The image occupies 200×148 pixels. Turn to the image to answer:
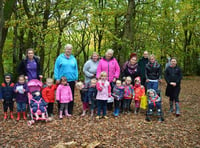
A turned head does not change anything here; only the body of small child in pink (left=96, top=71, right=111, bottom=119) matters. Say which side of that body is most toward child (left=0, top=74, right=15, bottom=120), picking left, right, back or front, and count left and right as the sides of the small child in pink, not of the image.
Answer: right

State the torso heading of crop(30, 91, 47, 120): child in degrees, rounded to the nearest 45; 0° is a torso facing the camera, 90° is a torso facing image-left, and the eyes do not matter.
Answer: approximately 0°

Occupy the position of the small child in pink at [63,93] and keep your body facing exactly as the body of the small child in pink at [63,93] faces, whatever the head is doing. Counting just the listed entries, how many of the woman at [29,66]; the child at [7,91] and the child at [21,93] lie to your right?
3

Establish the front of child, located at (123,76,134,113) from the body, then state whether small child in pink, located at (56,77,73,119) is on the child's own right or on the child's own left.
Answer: on the child's own right

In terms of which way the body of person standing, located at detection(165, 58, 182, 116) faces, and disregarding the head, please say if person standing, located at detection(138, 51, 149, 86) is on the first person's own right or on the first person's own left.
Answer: on the first person's own right

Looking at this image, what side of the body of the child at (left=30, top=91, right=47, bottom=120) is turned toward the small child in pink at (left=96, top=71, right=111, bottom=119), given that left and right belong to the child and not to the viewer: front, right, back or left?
left

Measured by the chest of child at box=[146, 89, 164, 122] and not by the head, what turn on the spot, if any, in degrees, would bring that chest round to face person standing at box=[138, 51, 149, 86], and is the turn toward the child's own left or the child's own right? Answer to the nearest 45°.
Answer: approximately 180°
